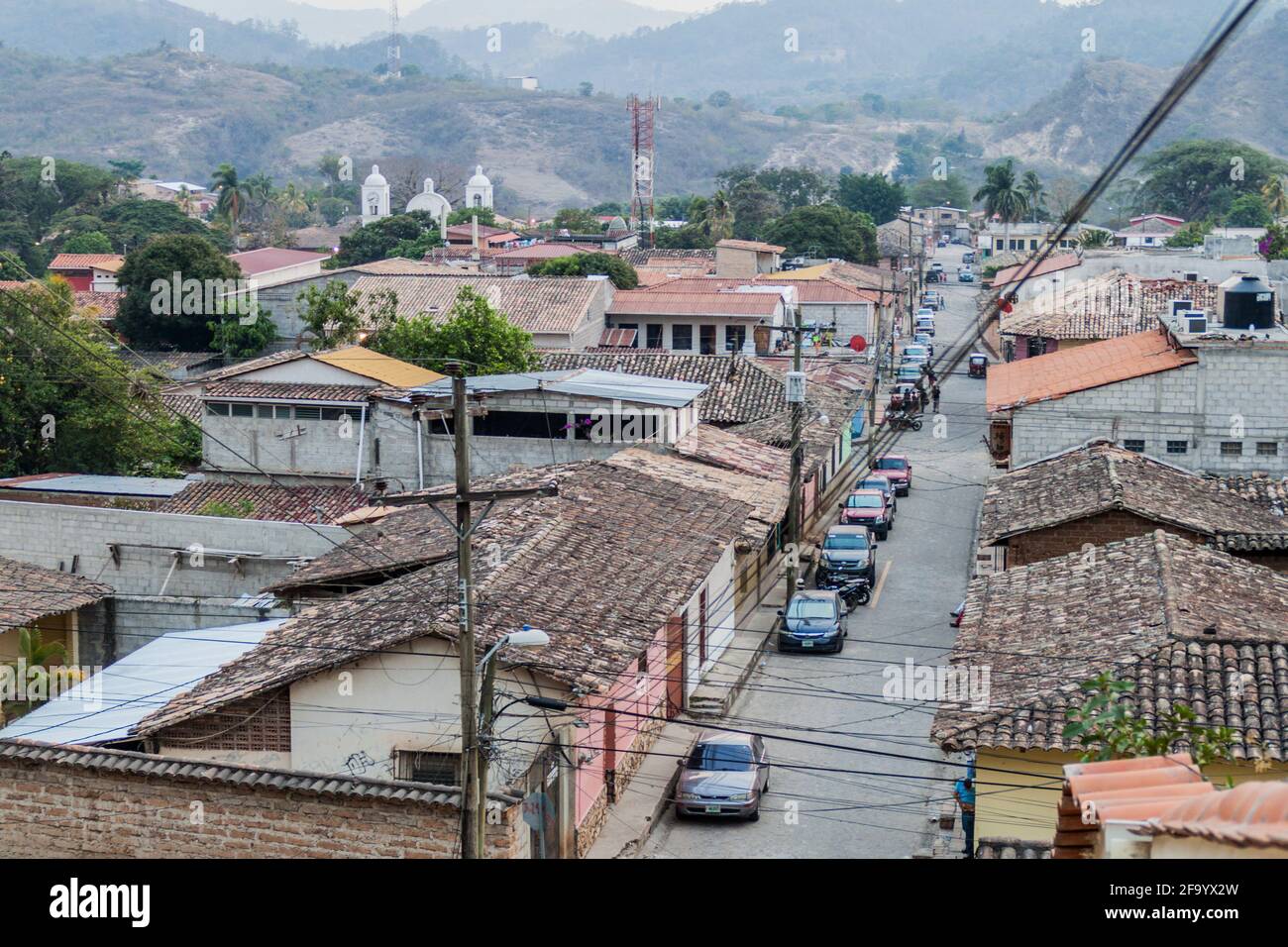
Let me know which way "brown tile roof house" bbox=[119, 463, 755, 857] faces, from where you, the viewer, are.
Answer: facing the viewer and to the right of the viewer

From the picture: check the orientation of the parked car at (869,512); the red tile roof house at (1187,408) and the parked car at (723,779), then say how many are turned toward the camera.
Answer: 2

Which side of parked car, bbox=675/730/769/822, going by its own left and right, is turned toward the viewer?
front

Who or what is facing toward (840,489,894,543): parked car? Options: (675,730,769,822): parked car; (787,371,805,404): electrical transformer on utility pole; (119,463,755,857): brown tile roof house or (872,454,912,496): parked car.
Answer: (872,454,912,496): parked car

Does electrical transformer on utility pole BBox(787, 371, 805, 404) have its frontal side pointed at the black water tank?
no

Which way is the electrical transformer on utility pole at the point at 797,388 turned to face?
toward the camera

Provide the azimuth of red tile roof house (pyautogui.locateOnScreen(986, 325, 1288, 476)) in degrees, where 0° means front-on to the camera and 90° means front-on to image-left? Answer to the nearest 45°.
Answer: approximately 90°

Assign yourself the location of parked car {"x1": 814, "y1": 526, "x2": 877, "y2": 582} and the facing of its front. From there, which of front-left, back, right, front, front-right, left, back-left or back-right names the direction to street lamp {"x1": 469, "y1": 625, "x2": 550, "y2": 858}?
front

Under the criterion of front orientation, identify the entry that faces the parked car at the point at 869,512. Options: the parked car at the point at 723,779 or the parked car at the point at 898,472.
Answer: the parked car at the point at 898,472

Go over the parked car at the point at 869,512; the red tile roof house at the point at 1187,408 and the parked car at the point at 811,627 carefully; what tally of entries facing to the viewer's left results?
1

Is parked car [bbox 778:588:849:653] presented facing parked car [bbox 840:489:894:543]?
no

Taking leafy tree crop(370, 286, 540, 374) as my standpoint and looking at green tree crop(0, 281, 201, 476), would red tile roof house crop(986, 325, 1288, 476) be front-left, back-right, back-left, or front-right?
back-left

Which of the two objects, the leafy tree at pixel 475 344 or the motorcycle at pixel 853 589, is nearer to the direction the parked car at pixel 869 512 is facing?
the motorcycle

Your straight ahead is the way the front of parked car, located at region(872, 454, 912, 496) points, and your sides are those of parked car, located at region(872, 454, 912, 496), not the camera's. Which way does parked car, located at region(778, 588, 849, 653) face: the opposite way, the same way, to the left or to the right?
the same way

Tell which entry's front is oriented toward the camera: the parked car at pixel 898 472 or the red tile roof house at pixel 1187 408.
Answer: the parked car

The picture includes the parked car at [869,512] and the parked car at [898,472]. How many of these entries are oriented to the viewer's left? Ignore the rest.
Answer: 0

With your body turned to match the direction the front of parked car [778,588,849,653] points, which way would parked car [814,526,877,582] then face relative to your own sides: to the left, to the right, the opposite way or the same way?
the same way

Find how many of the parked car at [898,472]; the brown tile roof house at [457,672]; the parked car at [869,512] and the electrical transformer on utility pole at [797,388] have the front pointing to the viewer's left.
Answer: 0

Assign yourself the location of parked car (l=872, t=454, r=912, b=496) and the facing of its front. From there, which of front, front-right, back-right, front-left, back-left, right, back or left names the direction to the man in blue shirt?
front

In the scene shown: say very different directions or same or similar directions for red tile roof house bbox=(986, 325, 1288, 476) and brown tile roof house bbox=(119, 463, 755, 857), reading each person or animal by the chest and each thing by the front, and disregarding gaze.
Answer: very different directions
